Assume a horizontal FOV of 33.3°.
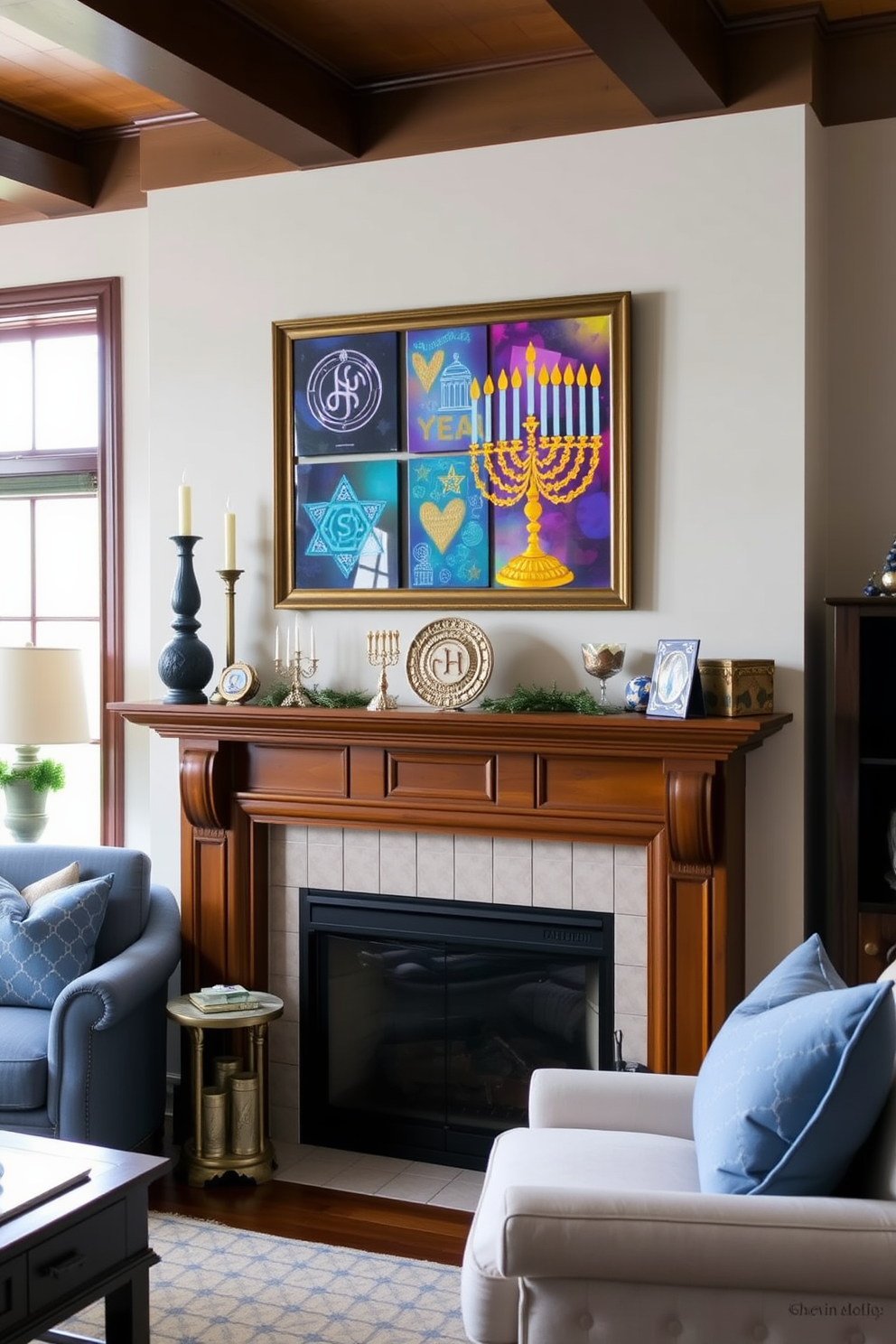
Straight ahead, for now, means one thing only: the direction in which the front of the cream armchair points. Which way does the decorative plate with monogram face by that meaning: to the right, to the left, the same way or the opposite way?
to the left

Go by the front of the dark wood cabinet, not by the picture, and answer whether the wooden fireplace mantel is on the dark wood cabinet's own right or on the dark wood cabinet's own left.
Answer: on the dark wood cabinet's own right

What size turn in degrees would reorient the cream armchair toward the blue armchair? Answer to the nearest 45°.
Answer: approximately 45° to its right

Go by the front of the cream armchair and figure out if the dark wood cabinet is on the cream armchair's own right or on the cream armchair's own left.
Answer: on the cream armchair's own right

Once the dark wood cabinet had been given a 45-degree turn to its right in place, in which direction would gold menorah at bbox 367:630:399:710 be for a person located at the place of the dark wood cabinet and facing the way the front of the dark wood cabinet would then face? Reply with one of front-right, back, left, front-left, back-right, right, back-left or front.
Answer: front-right

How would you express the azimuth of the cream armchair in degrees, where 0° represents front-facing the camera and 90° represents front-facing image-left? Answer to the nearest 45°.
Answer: approximately 90°

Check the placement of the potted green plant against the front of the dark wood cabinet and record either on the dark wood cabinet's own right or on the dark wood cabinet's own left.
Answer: on the dark wood cabinet's own right

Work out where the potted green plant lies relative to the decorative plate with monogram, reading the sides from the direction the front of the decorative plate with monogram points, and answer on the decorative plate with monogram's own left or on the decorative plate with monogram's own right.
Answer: on the decorative plate with monogram's own right

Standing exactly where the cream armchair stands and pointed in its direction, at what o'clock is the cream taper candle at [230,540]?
The cream taper candle is roughly at 2 o'clock from the cream armchair.

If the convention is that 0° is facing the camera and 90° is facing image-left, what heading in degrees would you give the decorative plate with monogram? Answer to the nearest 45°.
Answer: approximately 0°
